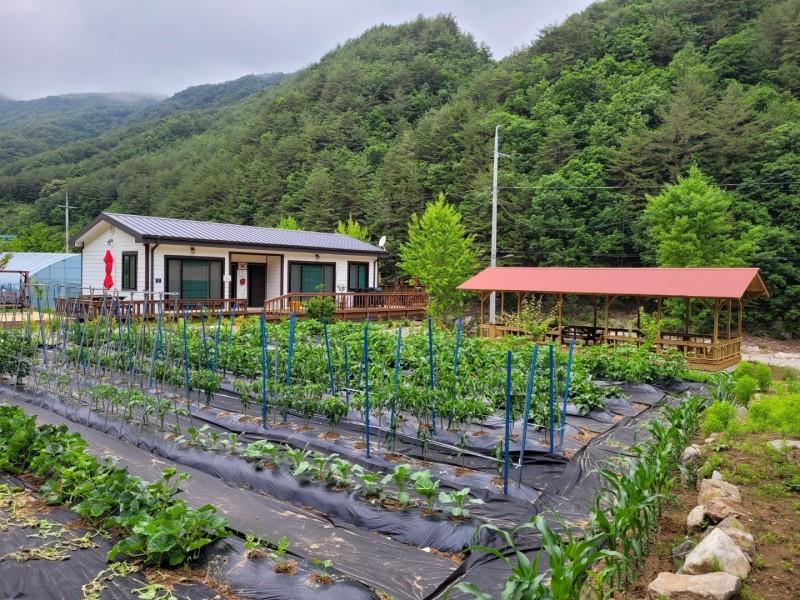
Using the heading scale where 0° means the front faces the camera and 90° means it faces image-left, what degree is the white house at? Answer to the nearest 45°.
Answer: approximately 315°

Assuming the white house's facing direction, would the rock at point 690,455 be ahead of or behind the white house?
ahead

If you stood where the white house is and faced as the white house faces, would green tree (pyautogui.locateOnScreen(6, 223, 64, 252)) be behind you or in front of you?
behind

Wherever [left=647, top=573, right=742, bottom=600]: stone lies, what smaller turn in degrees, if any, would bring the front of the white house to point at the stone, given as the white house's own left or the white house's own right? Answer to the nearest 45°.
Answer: approximately 45° to the white house's own right

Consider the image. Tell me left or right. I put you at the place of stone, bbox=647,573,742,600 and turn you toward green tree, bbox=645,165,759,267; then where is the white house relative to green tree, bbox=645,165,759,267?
left

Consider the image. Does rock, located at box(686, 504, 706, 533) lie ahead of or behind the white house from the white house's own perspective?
ahead

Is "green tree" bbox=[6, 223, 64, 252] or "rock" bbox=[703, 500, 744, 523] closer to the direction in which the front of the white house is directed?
the rock

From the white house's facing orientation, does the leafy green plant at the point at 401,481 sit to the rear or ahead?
ahead

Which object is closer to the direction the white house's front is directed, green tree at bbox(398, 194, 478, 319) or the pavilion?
the pavilion

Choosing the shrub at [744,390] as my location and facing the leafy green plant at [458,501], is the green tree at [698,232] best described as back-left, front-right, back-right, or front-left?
back-right
